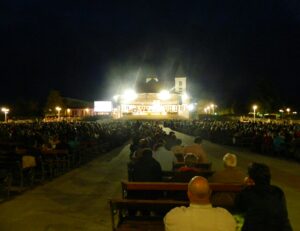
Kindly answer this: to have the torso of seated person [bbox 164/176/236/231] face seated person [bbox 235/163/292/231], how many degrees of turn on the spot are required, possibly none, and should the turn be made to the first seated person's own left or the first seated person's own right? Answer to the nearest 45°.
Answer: approximately 45° to the first seated person's own right

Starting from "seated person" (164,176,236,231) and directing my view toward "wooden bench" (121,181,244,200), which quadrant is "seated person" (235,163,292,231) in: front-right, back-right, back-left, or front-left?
front-right

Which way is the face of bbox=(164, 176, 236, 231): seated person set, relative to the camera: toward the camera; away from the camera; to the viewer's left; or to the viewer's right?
away from the camera

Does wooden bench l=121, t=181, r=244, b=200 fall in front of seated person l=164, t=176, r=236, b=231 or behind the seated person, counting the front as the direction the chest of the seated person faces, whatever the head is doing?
in front

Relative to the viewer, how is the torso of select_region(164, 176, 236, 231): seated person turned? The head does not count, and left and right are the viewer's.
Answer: facing away from the viewer

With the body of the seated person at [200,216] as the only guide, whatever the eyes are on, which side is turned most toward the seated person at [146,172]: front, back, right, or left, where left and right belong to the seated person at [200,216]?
front
